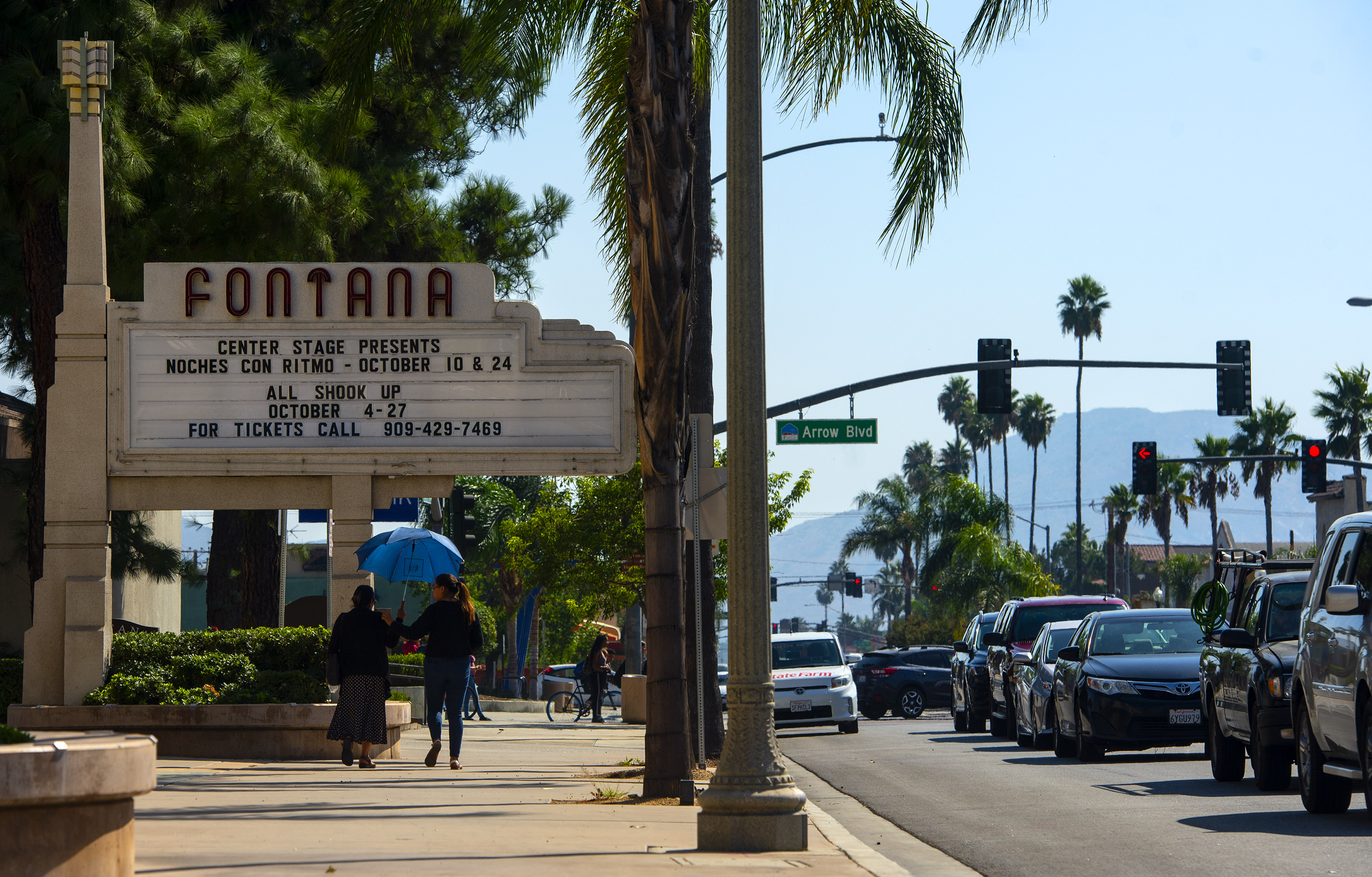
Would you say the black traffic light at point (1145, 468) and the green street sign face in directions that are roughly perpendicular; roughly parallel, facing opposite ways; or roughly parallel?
roughly parallel

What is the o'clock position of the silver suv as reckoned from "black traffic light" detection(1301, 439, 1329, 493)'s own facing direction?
The silver suv is roughly at 12 o'clock from the black traffic light.

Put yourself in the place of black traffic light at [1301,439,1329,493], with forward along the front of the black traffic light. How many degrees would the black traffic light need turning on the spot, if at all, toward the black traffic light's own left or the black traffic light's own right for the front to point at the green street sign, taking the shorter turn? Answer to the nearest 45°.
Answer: approximately 45° to the black traffic light's own right

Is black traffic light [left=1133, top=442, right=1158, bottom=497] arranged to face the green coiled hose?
yes

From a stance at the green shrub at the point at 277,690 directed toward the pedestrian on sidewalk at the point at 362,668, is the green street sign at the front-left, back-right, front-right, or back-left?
back-left

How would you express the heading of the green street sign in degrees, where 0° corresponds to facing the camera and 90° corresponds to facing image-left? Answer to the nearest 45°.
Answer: approximately 0°

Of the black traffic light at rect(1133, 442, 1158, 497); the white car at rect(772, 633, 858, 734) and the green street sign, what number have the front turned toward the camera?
3

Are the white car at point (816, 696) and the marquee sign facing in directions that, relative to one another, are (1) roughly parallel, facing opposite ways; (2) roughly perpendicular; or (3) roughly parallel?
roughly parallel

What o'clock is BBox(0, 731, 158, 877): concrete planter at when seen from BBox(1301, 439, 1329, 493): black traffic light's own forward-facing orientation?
The concrete planter is roughly at 12 o'clock from the black traffic light.

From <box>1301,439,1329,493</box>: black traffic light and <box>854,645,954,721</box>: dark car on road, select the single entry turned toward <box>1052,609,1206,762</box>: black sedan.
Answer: the black traffic light
